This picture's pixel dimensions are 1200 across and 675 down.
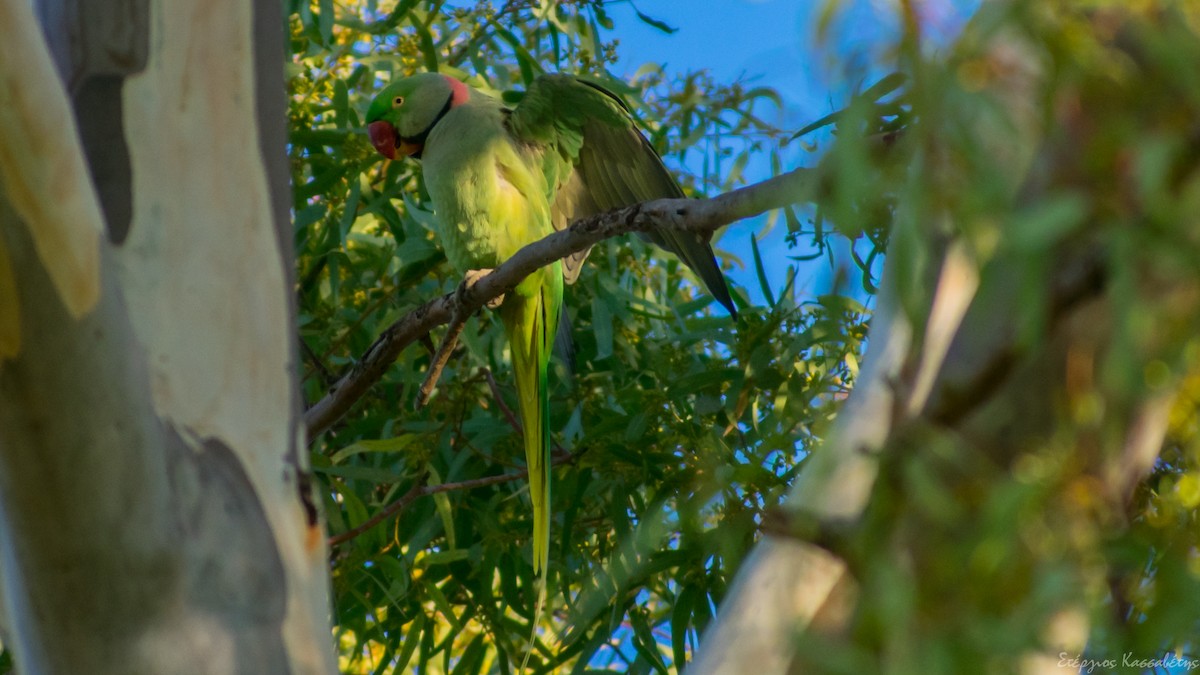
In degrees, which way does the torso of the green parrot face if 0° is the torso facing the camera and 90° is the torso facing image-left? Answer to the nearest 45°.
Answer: approximately 45°
